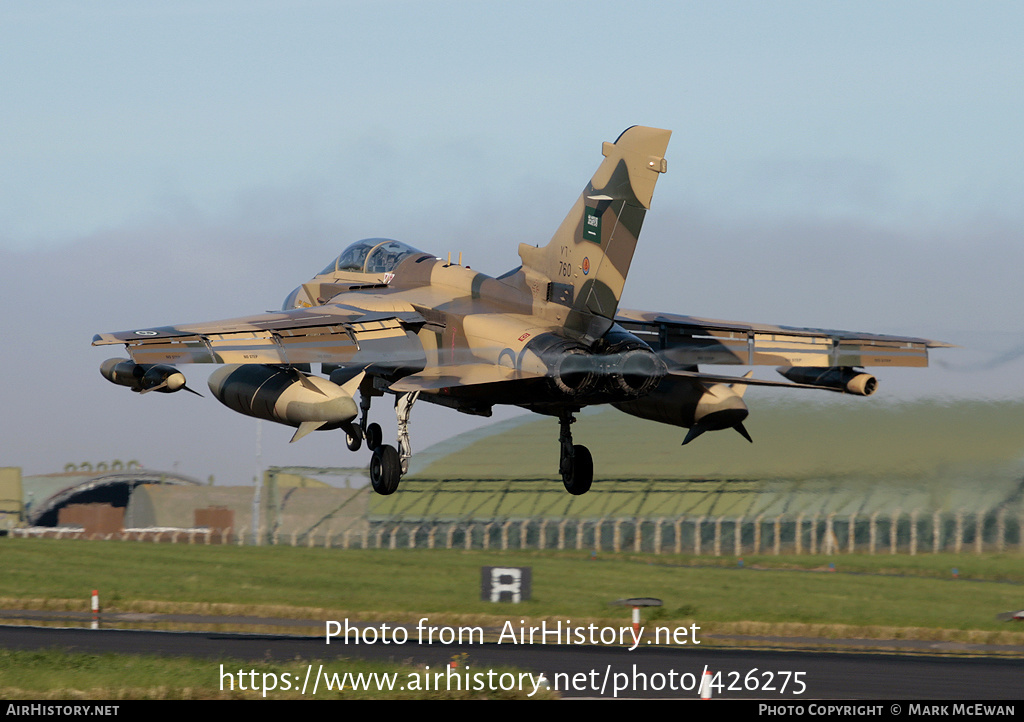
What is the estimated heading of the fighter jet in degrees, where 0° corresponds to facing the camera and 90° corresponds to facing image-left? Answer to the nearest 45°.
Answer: approximately 135°
